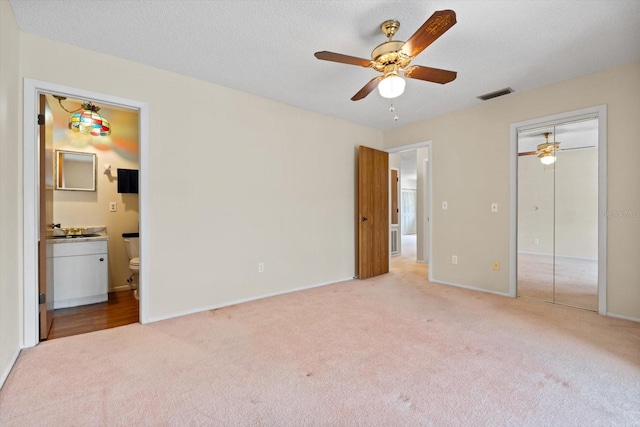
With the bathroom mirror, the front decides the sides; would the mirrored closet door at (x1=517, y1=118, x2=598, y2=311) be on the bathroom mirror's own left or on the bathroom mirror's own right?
on the bathroom mirror's own left

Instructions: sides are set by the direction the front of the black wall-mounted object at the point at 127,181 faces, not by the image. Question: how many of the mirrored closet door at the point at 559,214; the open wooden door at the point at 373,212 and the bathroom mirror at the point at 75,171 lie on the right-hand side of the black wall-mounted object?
1

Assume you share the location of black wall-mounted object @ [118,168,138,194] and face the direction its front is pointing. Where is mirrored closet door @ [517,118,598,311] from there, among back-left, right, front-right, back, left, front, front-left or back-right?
front-left

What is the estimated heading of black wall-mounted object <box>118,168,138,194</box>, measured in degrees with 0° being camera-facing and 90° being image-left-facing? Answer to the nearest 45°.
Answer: approximately 0°

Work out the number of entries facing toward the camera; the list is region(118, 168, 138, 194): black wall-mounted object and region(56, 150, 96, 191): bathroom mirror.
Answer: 2

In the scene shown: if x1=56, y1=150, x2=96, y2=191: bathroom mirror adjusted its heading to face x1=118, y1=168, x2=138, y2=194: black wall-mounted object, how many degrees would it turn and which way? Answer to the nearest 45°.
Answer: approximately 90° to its left

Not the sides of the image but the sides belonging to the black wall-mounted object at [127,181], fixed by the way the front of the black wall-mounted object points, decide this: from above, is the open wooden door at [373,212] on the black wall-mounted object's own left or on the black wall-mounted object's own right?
on the black wall-mounted object's own left

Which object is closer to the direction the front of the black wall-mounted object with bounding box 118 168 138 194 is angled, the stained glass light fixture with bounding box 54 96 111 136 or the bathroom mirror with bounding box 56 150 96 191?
the stained glass light fixture

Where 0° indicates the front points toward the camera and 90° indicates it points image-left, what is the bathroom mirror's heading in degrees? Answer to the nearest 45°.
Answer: approximately 0°
